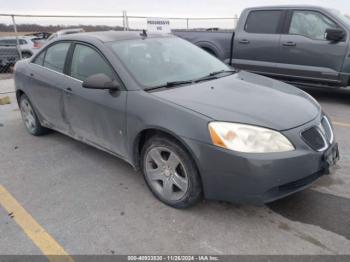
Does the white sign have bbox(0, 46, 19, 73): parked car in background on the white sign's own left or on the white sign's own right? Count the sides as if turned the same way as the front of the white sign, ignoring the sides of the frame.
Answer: on the white sign's own right

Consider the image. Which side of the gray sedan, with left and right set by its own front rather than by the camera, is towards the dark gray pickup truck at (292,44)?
left

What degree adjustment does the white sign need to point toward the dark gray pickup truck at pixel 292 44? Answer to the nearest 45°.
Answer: approximately 45° to its left

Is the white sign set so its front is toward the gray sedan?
yes

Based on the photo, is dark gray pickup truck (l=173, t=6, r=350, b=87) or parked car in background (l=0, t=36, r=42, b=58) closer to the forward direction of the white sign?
the dark gray pickup truck

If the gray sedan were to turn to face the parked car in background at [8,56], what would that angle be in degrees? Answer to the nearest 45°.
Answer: approximately 180°

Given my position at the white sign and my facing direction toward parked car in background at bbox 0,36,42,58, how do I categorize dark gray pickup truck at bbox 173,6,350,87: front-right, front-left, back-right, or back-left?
back-left

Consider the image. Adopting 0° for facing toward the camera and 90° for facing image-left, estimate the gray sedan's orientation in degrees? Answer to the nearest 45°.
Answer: approximately 315°
